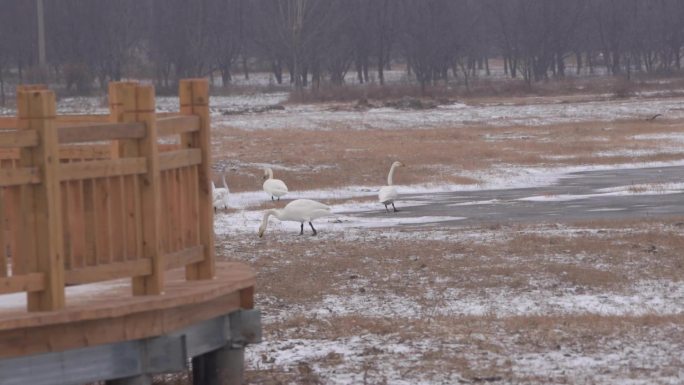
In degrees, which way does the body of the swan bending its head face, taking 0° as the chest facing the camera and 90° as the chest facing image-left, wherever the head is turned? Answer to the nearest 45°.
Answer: approximately 90°

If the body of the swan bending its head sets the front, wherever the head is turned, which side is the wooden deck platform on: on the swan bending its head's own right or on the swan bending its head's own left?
on the swan bending its head's own left
